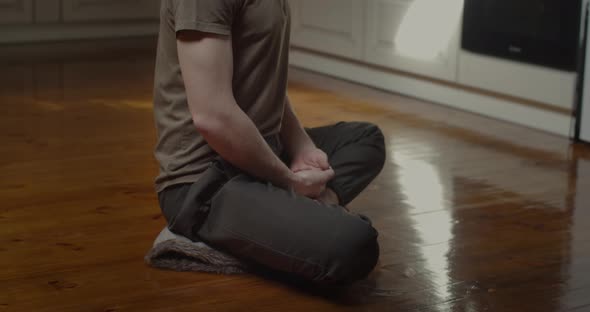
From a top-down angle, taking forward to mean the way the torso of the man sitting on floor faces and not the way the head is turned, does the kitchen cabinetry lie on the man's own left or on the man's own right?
on the man's own left

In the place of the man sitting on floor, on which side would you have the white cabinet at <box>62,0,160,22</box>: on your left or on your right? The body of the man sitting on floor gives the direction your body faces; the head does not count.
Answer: on your left

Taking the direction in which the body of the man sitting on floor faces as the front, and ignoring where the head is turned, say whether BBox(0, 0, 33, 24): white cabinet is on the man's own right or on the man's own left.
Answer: on the man's own left

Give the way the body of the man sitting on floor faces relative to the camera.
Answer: to the viewer's right
